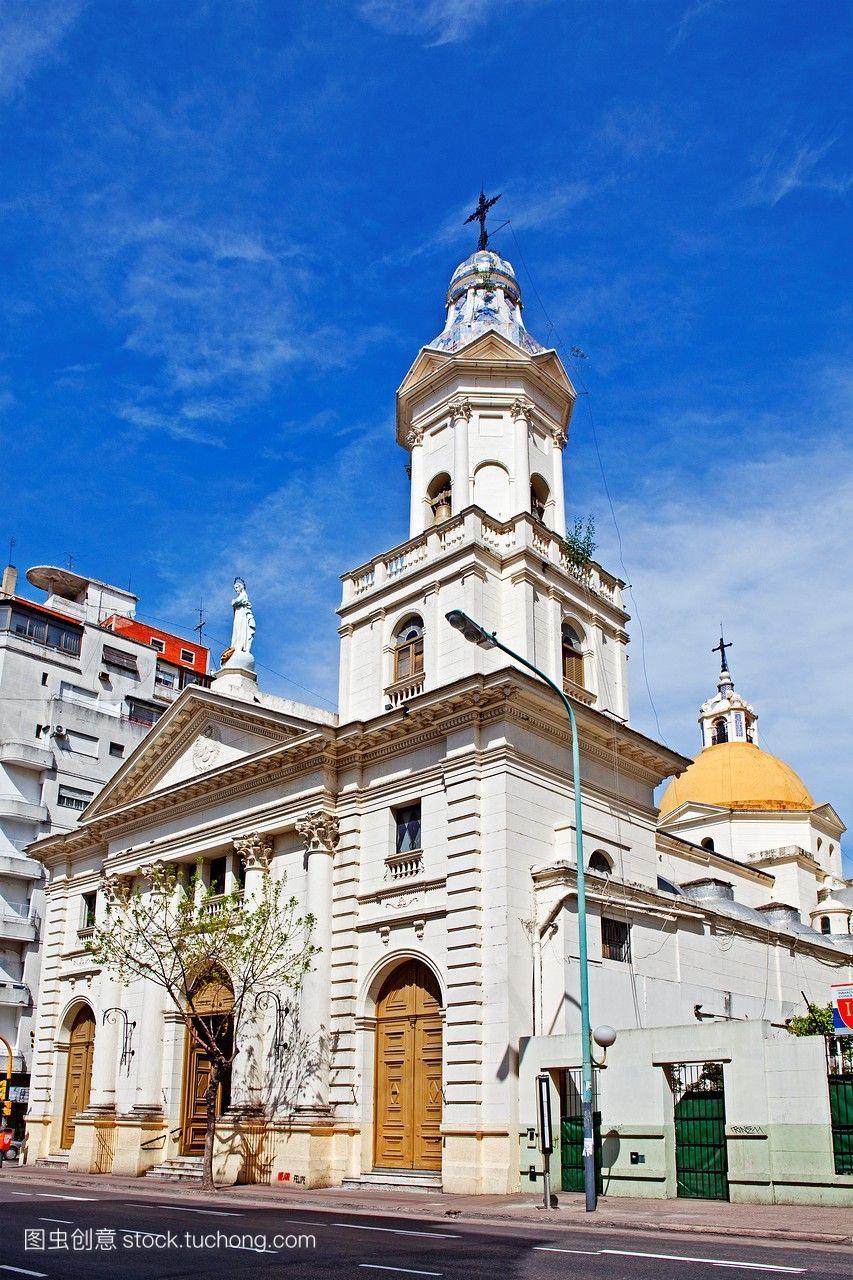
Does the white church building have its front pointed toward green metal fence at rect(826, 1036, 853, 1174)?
no

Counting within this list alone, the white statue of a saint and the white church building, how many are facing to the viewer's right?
0

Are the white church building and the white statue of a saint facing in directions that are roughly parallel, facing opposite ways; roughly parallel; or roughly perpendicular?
roughly parallel

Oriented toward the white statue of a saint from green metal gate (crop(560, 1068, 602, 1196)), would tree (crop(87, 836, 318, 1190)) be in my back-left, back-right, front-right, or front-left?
front-left

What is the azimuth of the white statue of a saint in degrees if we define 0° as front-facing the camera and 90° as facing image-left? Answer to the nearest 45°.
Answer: approximately 45°

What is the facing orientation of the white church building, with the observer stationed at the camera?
facing the viewer and to the left of the viewer

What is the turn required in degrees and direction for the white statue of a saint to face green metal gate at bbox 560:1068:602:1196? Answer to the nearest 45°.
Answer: approximately 90° to its left
